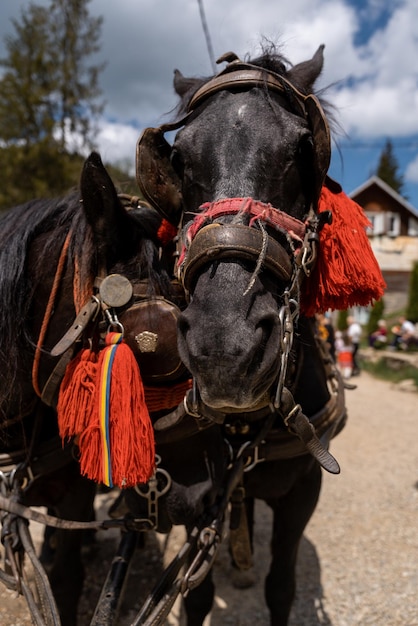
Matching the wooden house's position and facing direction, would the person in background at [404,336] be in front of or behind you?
in front

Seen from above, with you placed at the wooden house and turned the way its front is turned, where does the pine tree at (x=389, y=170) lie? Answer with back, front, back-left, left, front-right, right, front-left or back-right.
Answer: back

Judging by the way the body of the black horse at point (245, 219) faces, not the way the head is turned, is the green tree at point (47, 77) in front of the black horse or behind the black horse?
behind

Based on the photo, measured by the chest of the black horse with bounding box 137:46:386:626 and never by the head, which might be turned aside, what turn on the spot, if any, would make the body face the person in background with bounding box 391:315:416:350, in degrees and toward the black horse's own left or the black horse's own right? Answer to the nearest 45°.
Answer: approximately 180°

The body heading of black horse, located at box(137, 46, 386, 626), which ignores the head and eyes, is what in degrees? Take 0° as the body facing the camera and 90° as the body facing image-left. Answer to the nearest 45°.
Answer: approximately 0°

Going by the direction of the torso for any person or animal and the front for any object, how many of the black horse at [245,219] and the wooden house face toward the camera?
2

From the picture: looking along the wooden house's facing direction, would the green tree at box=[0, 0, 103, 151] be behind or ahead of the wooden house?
ahead

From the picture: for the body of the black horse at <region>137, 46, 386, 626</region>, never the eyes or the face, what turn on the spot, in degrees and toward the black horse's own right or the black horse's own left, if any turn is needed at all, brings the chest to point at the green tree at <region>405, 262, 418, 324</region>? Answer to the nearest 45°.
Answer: approximately 180°

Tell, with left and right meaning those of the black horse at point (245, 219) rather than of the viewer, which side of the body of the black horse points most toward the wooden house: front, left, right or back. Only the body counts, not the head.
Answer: back
